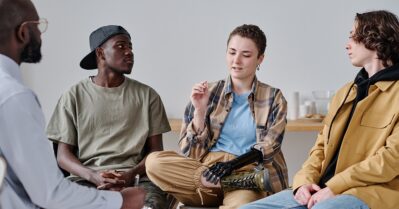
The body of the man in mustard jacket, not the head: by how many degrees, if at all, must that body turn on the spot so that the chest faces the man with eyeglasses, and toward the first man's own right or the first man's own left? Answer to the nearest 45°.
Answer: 0° — they already face them

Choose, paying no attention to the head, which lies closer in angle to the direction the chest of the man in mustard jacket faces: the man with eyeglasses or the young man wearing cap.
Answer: the man with eyeglasses

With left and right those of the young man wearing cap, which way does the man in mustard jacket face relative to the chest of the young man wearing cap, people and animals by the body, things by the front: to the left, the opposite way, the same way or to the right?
to the right

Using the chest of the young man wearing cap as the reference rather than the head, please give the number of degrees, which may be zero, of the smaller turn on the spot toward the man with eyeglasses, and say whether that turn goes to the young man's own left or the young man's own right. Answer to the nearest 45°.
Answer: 0° — they already face them

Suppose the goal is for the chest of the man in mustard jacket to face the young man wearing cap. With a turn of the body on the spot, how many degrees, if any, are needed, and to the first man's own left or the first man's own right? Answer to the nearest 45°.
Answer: approximately 45° to the first man's own right

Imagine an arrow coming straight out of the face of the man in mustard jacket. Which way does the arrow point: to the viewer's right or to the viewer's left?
to the viewer's left

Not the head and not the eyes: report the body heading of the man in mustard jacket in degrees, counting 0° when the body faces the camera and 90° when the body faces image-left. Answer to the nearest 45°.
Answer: approximately 45°

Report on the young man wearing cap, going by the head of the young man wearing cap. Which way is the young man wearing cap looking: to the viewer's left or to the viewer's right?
to the viewer's right

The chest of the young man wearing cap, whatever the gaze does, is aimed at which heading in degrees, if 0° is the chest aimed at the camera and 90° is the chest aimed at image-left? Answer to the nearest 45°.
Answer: approximately 0°
